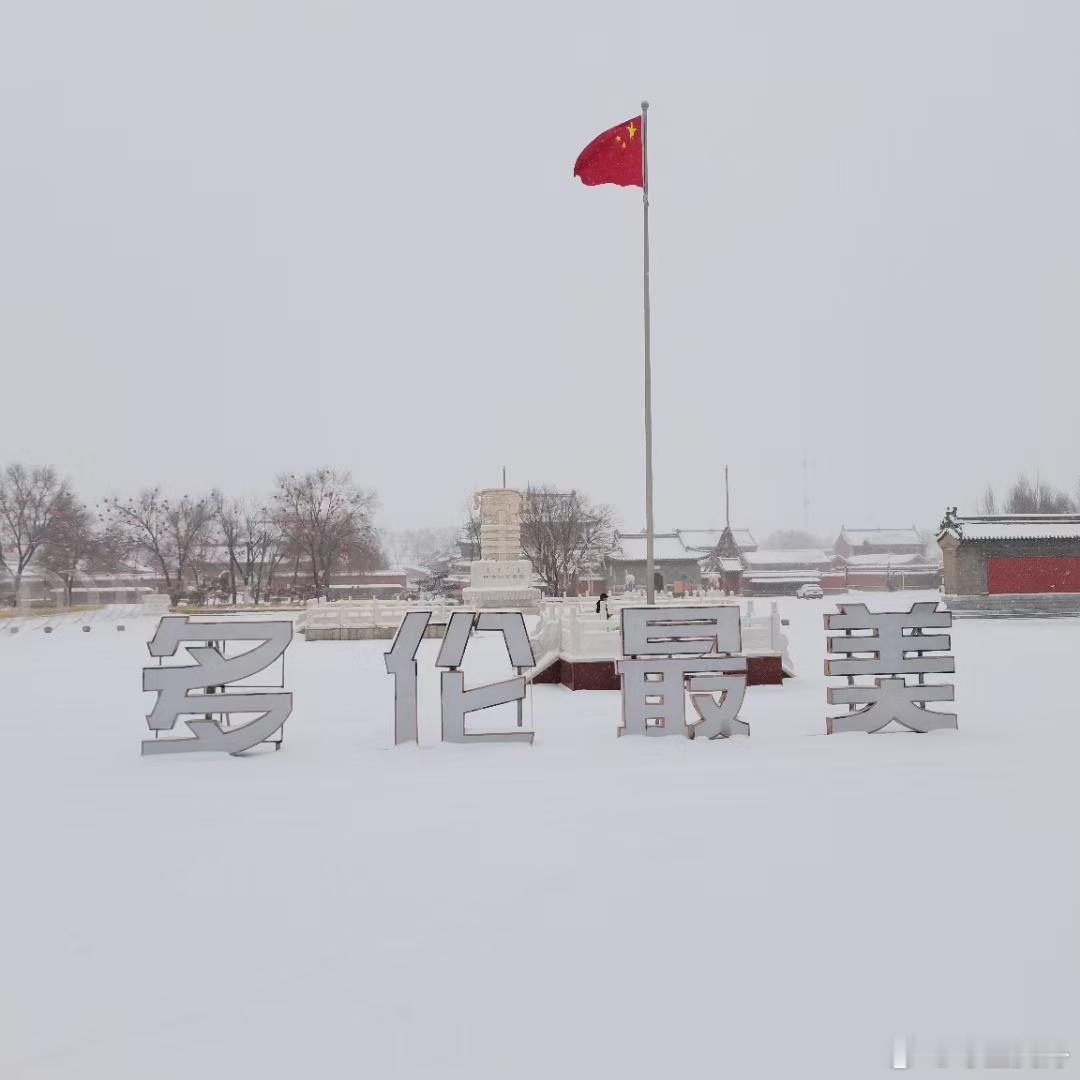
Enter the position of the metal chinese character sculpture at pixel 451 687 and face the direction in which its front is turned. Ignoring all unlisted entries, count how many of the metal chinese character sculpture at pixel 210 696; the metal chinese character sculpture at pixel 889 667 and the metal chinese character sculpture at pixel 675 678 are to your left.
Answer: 2

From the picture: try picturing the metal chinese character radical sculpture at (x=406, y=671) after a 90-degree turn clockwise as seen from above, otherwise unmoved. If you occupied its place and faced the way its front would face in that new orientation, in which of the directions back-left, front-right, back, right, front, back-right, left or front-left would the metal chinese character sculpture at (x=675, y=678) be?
back

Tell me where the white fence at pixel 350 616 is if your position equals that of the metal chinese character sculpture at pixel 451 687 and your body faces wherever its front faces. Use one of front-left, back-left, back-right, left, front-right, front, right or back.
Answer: back

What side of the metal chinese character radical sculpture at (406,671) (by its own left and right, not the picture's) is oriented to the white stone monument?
back

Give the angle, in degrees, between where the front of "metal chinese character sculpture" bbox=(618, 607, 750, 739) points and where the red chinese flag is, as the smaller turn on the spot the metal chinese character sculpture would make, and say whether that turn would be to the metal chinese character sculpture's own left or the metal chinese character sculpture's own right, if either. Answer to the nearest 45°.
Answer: approximately 180°

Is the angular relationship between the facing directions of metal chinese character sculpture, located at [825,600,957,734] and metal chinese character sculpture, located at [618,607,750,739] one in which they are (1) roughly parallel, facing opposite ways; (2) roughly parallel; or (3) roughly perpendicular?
roughly parallel

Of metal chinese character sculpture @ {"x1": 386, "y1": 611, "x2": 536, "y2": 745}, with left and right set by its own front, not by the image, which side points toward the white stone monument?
back

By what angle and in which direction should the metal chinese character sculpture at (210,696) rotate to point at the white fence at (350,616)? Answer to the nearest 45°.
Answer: approximately 180°

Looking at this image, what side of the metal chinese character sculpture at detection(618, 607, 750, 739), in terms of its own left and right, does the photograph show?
front

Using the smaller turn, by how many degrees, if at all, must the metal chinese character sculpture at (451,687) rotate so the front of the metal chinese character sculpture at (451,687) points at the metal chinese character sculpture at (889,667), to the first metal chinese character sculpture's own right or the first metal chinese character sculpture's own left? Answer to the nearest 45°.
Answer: approximately 90° to the first metal chinese character sculpture's own left

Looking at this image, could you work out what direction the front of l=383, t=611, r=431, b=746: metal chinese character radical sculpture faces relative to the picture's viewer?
facing the viewer

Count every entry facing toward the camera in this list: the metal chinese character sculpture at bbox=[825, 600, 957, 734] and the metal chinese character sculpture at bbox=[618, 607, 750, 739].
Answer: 2

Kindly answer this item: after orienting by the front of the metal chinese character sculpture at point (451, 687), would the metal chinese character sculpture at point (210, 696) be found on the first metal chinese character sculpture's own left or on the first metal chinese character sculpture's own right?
on the first metal chinese character sculpture's own right
